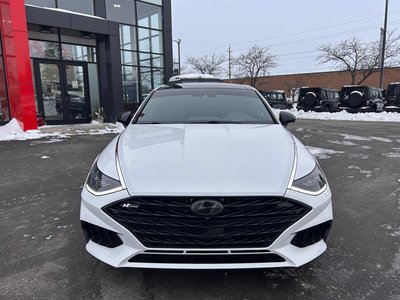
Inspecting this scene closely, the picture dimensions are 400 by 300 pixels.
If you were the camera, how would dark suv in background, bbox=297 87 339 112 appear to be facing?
facing away from the viewer and to the right of the viewer

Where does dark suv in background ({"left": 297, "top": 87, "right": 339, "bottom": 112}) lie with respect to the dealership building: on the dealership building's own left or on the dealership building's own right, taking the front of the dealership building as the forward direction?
on the dealership building's own left

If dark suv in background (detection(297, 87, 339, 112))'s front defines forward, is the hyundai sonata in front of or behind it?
behind

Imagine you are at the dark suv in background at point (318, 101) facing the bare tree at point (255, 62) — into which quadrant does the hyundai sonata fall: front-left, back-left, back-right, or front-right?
back-left

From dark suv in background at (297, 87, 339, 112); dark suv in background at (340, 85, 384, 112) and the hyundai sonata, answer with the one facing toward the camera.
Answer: the hyundai sonata

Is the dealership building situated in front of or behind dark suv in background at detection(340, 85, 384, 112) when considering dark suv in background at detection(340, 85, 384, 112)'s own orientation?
behind

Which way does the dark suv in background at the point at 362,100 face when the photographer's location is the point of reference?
facing away from the viewer and to the right of the viewer

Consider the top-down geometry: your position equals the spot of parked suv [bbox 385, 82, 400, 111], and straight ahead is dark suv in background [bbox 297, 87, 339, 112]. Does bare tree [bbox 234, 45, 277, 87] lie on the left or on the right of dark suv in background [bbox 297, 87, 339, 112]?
right

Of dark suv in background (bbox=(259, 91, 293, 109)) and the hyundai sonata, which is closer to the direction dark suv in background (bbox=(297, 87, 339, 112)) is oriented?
the dark suv in background

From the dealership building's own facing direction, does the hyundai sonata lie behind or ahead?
ahead

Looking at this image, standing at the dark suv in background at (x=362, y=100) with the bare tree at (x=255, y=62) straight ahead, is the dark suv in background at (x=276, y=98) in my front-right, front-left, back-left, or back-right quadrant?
front-left

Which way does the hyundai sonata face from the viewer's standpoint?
toward the camera

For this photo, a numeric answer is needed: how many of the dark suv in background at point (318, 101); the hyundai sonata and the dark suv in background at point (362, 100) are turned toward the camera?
1

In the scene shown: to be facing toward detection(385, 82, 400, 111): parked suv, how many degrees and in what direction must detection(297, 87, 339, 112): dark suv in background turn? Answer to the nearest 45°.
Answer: approximately 45° to its right

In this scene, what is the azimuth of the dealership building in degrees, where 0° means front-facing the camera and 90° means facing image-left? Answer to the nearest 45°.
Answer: approximately 315°

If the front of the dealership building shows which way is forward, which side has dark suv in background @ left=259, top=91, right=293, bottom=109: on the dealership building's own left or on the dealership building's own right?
on the dealership building's own left
